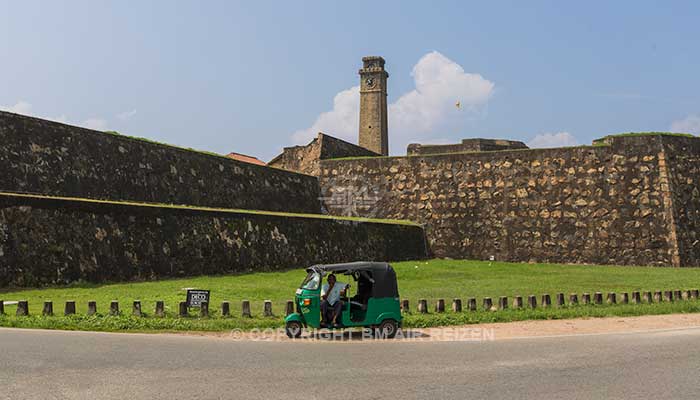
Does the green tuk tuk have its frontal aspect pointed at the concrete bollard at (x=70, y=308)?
yes

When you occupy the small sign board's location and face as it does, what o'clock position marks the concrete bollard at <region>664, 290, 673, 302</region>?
The concrete bollard is roughly at 9 o'clock from the small sign board.

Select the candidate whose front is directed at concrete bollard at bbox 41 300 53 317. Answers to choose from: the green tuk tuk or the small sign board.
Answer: the green tuk tuk

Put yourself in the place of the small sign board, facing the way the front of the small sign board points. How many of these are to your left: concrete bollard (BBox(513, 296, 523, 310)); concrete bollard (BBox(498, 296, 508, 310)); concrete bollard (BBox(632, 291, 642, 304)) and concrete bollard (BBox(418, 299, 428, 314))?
4

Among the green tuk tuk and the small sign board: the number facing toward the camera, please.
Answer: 1

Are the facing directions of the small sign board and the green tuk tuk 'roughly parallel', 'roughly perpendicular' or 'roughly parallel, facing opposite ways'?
roughly perpendicular

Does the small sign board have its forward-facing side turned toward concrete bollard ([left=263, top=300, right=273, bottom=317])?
no

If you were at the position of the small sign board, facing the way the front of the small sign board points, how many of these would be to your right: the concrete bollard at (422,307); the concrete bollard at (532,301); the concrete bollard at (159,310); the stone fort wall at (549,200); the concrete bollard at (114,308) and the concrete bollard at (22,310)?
3

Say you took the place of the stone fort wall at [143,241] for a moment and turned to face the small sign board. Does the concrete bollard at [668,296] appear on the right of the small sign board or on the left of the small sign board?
left

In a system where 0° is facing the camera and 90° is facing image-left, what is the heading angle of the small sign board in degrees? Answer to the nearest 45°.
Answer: approximately 0°

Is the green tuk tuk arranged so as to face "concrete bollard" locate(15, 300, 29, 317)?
yes

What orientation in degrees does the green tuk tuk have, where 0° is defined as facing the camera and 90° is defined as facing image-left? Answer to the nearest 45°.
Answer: approximately 90°

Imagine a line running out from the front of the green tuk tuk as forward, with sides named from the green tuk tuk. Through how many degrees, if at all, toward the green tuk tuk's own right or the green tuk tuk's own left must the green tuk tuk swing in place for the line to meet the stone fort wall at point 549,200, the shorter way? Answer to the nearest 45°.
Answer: approximately 135° to the green tuk tuk's own right

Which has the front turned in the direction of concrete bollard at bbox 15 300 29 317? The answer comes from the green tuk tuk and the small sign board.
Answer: the green tuk tuk

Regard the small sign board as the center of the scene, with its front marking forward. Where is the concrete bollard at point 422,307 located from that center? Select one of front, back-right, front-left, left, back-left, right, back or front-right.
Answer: left

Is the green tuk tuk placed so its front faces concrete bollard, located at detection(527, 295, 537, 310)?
no

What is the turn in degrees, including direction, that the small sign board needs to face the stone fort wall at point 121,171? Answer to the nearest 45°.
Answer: approximately 180°

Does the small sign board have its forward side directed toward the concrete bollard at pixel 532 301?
no

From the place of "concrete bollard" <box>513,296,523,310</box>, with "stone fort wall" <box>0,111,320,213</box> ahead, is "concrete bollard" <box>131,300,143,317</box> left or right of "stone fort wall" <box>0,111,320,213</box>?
left
